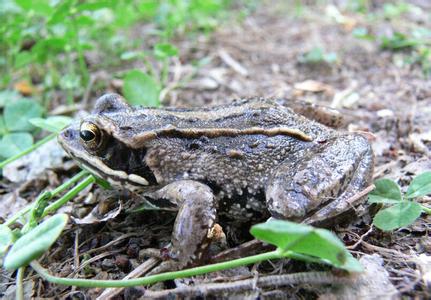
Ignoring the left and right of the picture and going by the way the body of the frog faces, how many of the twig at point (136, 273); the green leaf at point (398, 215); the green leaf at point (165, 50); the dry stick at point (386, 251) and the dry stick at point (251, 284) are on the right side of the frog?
1

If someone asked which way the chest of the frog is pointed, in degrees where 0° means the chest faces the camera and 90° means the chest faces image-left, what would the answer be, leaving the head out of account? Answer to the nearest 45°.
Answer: approximately 90°

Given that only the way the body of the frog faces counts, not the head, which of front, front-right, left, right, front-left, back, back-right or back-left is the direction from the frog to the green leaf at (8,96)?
front-right

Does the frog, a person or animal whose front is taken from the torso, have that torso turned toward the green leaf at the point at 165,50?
no

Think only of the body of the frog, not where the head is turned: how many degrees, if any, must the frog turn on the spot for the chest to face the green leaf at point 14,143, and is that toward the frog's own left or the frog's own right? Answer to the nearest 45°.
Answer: approximately 45° to the frog's own right

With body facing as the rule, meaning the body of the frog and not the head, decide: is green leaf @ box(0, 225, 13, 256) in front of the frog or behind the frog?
in front

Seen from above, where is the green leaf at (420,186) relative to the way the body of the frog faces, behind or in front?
behind

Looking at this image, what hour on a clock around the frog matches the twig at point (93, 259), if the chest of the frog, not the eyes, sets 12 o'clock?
The twig is roughly at 11 o'clock from the frog.

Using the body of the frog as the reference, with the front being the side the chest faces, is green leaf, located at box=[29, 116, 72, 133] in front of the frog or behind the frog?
in front

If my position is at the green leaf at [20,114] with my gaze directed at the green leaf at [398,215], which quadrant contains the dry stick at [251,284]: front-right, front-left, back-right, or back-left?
front-right

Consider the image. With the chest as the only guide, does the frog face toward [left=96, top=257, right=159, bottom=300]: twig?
no

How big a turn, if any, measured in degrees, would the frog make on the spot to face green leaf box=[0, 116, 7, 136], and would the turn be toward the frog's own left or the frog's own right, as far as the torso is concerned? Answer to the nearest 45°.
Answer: approximately 45° to the frog's own right

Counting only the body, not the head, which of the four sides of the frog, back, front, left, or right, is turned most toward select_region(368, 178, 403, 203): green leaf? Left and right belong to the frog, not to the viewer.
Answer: back

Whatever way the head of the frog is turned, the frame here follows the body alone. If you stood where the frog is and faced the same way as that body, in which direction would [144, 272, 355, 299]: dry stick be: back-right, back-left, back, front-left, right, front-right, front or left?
left

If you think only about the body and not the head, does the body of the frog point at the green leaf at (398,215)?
no
